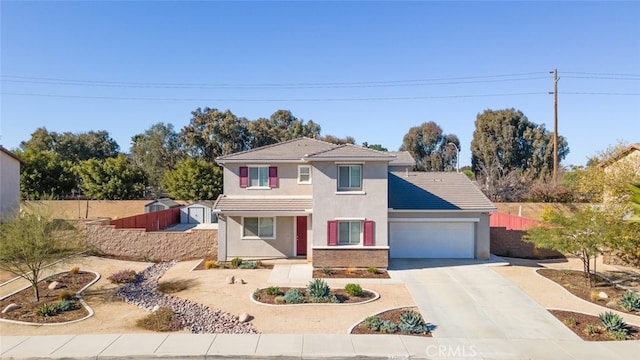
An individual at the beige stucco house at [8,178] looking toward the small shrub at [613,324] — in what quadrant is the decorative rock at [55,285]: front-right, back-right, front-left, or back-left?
front-right

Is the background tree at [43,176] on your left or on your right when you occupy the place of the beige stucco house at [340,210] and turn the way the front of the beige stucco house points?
on your right

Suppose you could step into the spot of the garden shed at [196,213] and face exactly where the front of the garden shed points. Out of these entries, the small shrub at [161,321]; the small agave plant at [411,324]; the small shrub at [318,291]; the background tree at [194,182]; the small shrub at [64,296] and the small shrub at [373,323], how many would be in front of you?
5

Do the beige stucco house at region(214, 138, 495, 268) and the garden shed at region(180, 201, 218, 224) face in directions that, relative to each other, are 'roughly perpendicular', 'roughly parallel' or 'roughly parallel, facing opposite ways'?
roughly parallel

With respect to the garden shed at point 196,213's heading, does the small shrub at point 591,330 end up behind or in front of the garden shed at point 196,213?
in front

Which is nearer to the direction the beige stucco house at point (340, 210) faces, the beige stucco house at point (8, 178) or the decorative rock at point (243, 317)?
the decorative rock

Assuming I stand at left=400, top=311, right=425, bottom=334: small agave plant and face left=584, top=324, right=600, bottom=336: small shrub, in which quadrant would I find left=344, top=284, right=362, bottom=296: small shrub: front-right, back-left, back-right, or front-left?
back-left

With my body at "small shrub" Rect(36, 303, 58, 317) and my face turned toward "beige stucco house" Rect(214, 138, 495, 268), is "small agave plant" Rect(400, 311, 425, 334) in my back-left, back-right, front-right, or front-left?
front-right

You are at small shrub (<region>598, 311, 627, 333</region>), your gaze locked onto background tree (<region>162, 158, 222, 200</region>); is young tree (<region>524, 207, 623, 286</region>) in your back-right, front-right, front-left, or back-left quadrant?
front-right

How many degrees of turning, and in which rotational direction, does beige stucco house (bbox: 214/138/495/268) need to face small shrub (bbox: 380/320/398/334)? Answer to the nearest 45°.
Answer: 0° — it already faces it

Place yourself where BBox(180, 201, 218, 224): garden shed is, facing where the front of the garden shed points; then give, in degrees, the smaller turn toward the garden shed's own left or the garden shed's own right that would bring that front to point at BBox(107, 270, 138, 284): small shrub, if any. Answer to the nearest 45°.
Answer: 0° — it already faces it

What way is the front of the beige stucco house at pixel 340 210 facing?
toward the camera

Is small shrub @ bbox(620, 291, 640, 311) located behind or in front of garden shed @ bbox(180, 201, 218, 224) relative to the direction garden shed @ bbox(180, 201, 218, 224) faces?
in front

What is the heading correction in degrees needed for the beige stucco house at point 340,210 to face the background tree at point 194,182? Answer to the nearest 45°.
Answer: approximately 135° to its right

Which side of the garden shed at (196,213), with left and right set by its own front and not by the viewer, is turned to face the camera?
front

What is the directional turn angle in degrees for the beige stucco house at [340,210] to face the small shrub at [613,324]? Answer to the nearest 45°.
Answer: approximately 45° to its left

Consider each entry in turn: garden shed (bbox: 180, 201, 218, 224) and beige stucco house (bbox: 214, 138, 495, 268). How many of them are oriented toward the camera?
2
